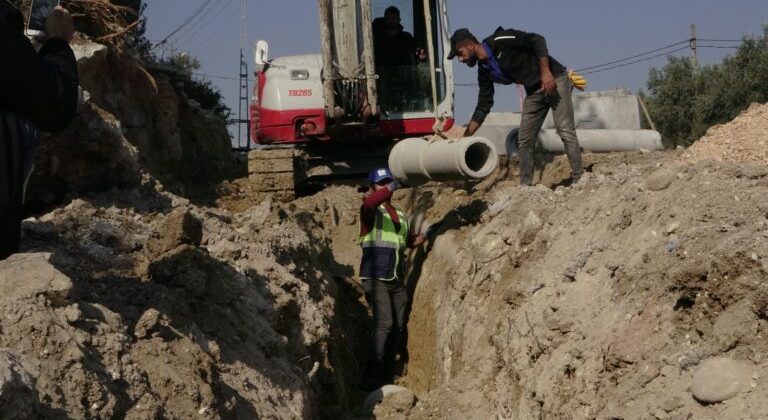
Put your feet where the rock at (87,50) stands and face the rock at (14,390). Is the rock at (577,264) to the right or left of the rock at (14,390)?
left

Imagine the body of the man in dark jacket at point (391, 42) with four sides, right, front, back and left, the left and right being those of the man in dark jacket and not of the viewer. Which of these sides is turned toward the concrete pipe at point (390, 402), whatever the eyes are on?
front

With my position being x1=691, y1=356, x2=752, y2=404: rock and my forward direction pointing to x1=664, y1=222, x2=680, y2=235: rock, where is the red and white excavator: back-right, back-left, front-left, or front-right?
front-left

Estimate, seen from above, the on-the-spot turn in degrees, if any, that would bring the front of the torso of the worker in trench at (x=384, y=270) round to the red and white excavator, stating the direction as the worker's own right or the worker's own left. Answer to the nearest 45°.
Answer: approximately 135° to the worker's own left

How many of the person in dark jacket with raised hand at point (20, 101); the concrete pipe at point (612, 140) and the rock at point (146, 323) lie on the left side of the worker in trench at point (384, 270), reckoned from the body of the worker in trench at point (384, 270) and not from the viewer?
1

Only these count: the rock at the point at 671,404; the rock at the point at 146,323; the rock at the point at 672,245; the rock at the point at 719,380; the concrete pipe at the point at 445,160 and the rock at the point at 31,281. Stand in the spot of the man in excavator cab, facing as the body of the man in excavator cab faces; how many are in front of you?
6

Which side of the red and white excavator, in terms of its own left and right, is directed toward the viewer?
front

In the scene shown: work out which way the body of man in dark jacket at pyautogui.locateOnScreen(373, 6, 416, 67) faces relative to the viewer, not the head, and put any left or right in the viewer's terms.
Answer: facing the viewer

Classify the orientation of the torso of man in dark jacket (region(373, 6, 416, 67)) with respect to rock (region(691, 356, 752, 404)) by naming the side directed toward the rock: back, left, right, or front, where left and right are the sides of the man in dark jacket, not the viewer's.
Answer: front

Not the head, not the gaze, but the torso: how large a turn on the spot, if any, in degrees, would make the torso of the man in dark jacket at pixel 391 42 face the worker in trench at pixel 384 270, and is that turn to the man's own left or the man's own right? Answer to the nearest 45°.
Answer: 0° — they already face them

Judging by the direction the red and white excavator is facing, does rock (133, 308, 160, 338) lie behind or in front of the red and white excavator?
in front

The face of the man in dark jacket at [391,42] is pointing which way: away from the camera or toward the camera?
toward the camera

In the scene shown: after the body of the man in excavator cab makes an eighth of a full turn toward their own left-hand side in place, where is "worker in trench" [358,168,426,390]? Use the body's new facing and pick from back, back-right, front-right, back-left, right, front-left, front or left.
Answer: front-right
